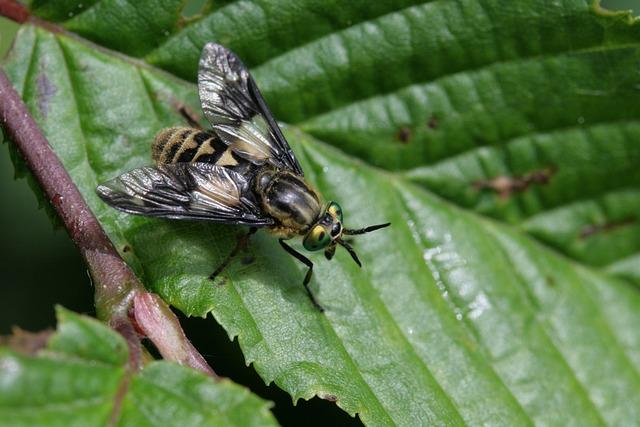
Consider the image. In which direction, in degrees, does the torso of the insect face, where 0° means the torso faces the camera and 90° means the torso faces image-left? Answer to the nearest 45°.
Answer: approximately 315°

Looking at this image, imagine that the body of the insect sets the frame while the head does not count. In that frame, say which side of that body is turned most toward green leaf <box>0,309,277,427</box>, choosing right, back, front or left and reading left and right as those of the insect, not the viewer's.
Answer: right
